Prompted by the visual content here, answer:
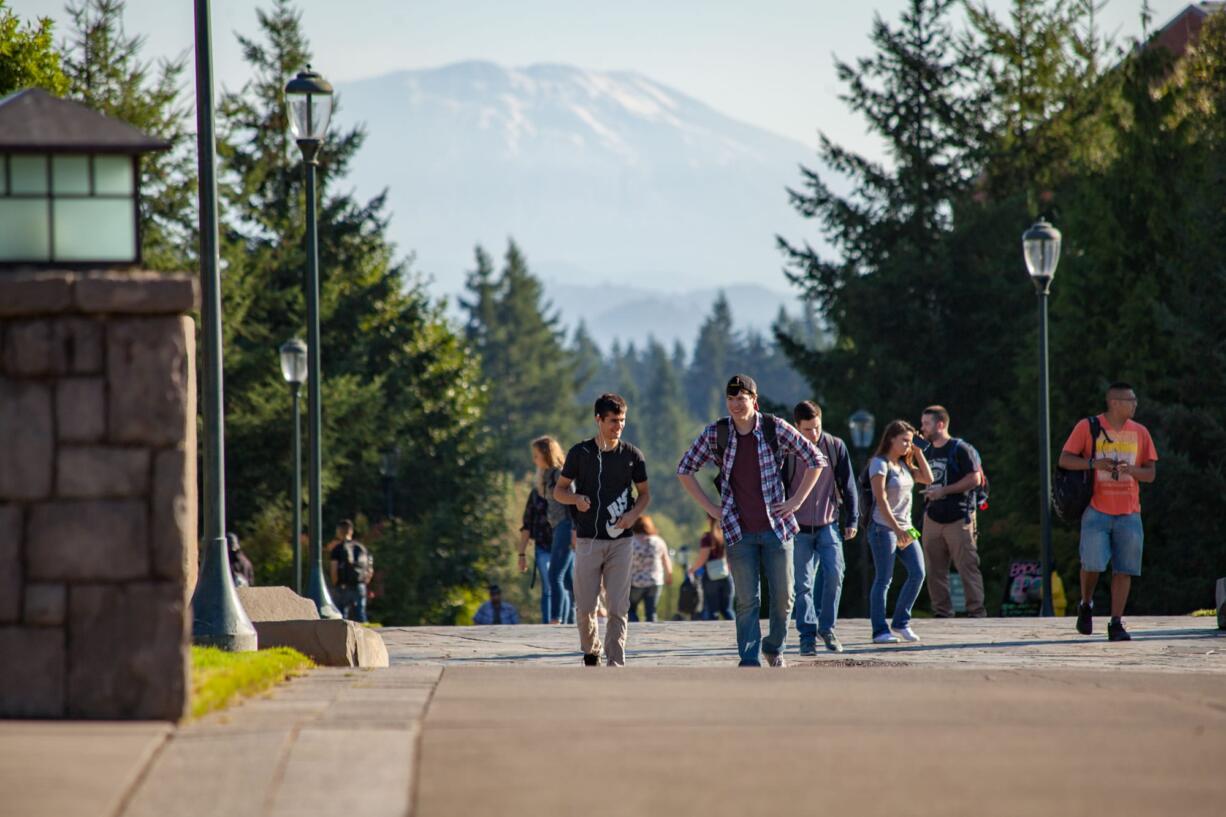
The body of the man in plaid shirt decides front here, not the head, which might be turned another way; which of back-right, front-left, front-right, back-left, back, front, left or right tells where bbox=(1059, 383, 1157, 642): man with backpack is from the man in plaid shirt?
back-left

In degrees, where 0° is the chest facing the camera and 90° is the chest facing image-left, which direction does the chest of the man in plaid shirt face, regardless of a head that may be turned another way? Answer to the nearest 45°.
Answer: approximately 0°

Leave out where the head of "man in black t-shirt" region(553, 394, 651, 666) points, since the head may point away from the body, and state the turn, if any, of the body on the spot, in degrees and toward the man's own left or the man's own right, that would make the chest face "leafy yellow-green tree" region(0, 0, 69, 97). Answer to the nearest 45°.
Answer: approximately 135° to the man's own right

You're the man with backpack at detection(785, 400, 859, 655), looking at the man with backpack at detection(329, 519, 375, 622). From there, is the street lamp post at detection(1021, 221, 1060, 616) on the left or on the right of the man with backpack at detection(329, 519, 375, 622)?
right

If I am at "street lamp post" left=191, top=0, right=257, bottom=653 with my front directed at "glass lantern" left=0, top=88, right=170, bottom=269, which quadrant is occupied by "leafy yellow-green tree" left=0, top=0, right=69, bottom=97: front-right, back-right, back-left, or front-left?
back-right
